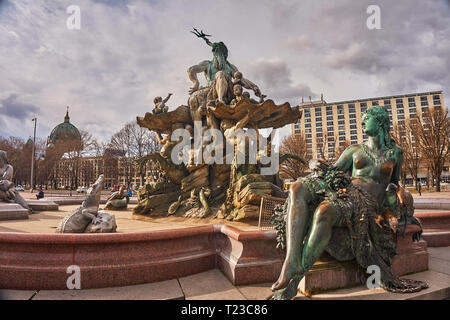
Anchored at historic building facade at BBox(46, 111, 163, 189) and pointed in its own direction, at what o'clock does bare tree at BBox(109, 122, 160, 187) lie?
The bare tree is roughly at 11 o'clock from the historic building facade.

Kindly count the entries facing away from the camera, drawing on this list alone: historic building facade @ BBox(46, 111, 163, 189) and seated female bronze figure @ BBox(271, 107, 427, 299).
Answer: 0

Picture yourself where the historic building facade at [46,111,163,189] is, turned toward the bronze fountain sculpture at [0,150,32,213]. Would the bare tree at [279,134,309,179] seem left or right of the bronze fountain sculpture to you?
left

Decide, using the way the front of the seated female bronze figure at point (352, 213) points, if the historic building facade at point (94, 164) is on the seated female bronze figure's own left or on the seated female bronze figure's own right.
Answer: on the seated female bronze figure's own right

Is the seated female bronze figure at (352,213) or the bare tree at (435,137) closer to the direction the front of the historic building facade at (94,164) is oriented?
the seated female bronze figure

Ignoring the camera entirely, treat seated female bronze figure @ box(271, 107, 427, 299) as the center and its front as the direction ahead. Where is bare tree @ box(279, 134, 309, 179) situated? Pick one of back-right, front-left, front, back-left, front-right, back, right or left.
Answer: back-right

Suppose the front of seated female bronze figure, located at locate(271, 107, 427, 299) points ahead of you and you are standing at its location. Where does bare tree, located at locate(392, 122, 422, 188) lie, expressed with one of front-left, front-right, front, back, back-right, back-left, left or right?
back-right

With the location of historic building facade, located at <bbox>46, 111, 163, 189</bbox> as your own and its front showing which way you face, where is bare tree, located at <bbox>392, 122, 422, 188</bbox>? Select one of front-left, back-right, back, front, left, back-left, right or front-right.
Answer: front-left

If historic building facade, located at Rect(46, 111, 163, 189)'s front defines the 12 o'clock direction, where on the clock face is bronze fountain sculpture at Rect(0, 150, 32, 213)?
The bronze fountain sculpture is roughly at 12 o'clock from the historic building facade.

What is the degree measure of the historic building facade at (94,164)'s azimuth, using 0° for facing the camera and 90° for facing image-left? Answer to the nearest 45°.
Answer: approximately 0°
